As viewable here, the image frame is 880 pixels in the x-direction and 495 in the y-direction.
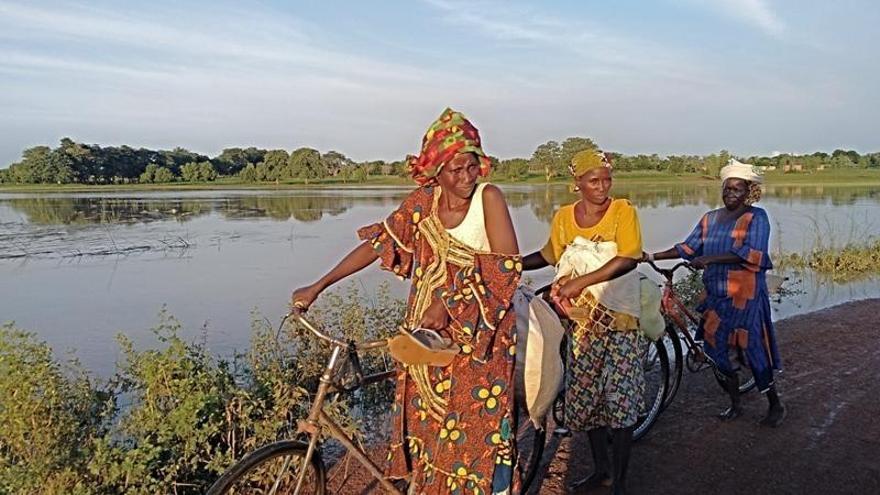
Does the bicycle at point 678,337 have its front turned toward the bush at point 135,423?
yes

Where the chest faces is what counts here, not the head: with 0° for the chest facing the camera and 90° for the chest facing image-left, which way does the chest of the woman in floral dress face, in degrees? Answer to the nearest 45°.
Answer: approximately 0°

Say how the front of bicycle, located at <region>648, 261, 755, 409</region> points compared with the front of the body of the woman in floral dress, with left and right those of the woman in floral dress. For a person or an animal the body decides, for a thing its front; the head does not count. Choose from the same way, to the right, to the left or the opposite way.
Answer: to the right

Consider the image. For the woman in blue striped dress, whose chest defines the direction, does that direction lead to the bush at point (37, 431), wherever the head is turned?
yes

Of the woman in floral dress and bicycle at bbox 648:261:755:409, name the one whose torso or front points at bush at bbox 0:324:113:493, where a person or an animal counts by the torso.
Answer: the bicycle

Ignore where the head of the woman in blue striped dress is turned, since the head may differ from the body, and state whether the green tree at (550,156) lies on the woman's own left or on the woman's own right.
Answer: on the woman's own right

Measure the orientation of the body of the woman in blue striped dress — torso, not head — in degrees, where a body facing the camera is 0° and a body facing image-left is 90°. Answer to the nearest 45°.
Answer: approximately 45°
